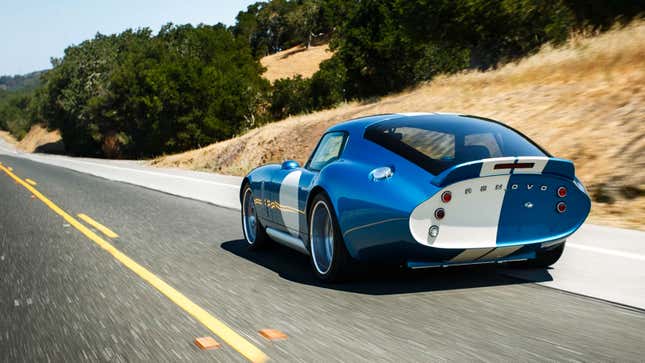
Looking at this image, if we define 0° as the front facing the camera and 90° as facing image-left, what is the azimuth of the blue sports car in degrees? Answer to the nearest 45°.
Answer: approximately 135°

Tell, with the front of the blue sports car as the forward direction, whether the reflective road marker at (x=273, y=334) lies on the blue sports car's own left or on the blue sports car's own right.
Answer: on the blue sports car's own left
